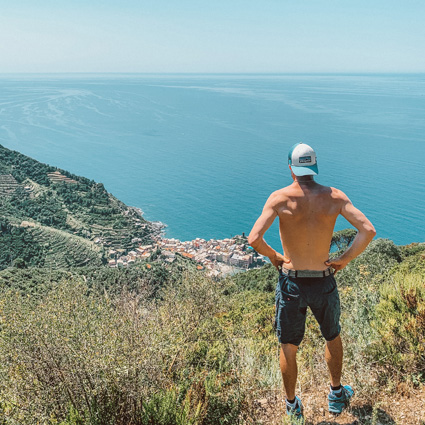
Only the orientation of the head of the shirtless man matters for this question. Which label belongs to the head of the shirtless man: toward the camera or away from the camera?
away from the camera

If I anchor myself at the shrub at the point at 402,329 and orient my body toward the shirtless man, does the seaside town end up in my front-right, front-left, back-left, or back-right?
back-right

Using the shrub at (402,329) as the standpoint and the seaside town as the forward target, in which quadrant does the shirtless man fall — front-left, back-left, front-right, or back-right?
back-left

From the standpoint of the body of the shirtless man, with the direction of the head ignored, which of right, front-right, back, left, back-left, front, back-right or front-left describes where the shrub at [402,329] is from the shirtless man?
front-right

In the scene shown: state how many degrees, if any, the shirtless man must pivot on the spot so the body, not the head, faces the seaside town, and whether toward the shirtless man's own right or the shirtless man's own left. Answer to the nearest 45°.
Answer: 0° — they already face it

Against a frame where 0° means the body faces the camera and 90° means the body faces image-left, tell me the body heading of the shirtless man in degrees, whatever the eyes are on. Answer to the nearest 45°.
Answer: approximately 180°
